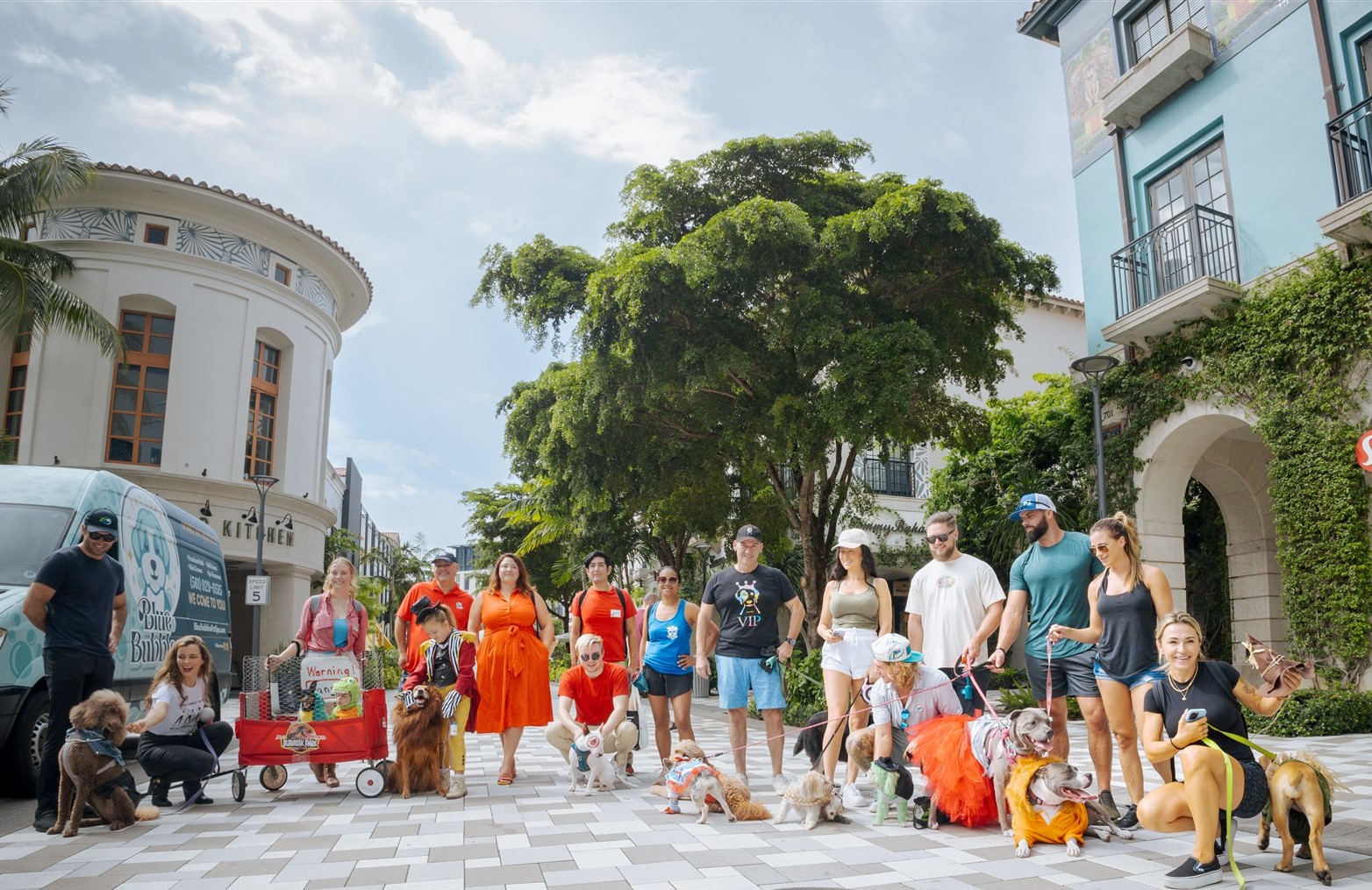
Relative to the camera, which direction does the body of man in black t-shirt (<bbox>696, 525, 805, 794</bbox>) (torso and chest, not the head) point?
toward the camera

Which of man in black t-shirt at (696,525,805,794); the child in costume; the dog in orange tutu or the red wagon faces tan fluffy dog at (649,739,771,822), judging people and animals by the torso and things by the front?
the man in black t-shirt

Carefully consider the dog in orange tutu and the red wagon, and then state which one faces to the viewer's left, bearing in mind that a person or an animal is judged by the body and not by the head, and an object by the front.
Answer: the red wagon

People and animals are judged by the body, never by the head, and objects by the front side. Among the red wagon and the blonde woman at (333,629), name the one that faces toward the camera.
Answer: the blonde woman

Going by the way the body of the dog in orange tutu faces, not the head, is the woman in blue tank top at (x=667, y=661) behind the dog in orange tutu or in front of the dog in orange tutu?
behind

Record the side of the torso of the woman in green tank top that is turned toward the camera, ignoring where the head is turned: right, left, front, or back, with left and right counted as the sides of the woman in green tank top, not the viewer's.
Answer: front

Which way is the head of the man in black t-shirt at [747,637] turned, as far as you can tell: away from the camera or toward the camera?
toward the camera

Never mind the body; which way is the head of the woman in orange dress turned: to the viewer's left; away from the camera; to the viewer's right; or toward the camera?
toward the camera

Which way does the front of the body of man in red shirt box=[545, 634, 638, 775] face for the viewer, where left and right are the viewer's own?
facing the viewer

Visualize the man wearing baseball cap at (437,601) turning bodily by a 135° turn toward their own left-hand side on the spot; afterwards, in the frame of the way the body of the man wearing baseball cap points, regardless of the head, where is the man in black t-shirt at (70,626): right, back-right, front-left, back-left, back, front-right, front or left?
back

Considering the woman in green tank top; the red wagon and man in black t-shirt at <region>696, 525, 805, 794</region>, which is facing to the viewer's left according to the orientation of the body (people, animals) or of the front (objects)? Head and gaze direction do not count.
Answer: the red wagon

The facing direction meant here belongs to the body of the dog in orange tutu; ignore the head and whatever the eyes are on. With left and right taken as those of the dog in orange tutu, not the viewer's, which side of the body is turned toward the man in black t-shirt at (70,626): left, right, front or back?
back

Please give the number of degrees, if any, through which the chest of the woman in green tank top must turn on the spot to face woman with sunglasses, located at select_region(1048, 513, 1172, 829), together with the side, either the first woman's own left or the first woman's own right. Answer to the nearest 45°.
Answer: approximately 45° to the first woman's own left

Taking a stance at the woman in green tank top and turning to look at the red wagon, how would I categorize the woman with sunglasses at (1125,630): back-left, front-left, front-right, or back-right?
back-left

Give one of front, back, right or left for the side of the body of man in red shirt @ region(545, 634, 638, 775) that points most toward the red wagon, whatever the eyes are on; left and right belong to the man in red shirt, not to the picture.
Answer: right

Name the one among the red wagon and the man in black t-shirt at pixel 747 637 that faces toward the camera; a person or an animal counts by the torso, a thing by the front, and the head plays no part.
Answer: the man in black t-shirt

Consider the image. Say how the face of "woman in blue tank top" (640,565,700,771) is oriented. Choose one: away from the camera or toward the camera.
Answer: toward the camera

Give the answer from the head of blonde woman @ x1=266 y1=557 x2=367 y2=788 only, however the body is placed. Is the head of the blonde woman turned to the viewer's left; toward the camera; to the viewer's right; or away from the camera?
toward the camera
